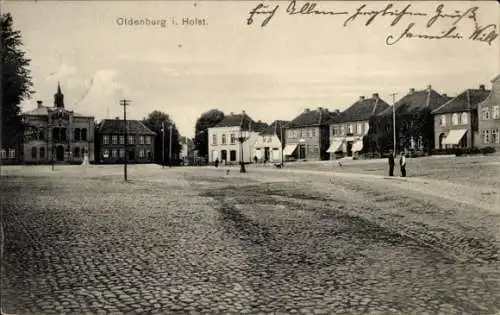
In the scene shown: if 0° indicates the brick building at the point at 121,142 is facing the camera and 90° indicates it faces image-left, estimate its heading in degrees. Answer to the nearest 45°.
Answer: approximately 0°

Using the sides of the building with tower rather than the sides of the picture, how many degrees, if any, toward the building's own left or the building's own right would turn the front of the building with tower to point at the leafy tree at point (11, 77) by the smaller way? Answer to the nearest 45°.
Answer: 0° — it already faces it

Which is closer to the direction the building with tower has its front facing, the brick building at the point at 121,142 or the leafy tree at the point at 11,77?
the leafy tree

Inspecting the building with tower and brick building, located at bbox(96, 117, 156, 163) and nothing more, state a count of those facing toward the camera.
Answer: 2

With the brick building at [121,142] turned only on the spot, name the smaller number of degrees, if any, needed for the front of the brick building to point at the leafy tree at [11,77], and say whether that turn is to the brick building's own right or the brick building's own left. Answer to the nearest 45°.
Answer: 0° — it already faces it
